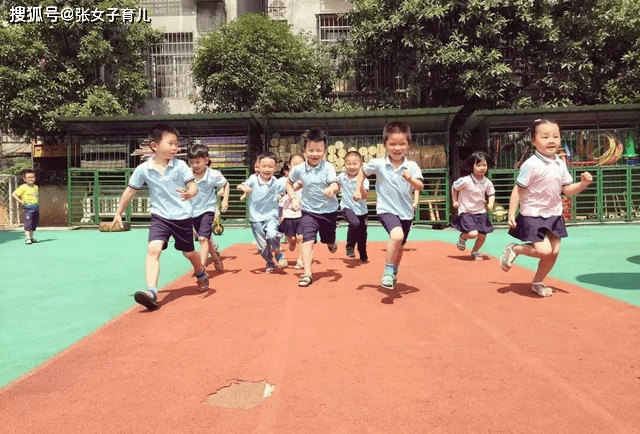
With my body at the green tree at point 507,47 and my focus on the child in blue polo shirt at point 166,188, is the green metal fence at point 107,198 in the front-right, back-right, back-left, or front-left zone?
front-right

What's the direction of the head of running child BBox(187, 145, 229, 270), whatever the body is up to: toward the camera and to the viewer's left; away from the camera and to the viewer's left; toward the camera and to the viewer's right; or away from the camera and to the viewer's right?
toward the camera and to the viewer's left

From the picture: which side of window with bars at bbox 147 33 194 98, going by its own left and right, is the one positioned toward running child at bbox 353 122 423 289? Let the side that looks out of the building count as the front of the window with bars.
front

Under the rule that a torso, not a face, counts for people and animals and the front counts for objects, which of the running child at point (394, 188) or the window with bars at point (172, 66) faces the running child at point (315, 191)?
the window with bars

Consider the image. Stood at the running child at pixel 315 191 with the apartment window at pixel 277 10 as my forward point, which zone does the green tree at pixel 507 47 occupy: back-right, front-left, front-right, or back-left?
front-right

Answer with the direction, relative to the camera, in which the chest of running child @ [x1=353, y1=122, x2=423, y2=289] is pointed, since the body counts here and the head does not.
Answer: toward the camera

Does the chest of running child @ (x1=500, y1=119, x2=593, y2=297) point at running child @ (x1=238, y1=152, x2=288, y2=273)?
no

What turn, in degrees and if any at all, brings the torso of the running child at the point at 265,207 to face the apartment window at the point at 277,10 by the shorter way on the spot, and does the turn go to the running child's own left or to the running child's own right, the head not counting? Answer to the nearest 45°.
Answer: approximately 180°

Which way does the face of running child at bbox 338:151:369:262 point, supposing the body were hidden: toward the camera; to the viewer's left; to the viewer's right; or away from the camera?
toward the camera

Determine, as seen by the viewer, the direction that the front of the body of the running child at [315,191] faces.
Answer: toward the camera

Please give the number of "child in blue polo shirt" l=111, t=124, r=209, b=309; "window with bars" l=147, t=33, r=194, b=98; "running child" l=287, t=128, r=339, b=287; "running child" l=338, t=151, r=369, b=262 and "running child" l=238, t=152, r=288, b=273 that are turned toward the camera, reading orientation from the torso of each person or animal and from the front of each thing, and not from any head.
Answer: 5

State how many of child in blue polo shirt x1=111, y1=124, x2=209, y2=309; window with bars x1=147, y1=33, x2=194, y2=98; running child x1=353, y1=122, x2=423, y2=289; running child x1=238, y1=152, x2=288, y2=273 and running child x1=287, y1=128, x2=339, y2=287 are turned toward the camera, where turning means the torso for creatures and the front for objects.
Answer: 5

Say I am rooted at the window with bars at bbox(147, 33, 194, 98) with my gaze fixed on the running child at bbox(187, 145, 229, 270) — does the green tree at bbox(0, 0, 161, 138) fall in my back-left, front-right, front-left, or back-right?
front-right

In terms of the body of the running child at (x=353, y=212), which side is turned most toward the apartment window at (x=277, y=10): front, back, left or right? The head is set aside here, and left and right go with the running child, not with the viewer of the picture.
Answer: back

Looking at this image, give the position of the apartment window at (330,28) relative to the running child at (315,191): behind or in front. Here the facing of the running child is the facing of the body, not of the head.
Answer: behind

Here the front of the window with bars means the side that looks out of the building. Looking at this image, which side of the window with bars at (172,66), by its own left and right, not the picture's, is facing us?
front

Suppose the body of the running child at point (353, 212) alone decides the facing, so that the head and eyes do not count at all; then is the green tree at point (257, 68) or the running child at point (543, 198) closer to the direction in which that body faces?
the running child

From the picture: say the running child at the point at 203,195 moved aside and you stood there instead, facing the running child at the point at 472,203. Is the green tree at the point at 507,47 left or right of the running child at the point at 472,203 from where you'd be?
left
